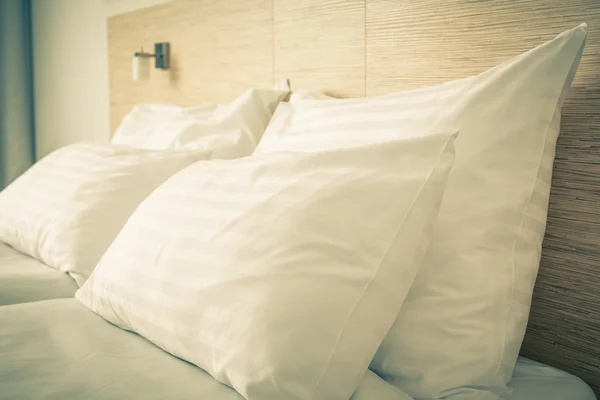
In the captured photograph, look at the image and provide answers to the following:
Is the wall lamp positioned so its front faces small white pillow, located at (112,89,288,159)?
no

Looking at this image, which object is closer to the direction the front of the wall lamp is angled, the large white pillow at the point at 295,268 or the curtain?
the large white pillow

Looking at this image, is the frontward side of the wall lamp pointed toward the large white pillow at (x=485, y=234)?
no

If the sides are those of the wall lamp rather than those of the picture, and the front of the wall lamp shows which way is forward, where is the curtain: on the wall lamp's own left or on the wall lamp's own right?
on the wall lamp's own right

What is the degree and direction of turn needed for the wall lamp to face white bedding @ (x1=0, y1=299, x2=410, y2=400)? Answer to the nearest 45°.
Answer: approximately 45° to its left

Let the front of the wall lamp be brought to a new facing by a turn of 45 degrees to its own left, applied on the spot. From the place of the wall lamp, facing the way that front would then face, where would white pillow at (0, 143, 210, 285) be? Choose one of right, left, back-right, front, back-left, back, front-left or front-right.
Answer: front

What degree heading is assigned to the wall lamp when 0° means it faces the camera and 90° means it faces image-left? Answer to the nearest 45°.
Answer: approximately 45°

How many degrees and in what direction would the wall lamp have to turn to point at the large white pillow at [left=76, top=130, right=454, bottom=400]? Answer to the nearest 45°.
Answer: approximately 45° to its left
